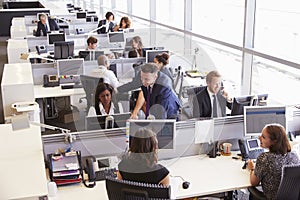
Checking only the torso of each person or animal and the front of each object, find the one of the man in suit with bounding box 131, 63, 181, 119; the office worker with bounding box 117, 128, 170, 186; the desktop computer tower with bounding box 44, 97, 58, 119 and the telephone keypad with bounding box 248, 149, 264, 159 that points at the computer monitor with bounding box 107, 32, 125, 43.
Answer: the office worker

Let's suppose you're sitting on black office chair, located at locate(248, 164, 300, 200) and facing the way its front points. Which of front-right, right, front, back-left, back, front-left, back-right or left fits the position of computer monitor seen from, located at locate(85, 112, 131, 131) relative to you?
front-left

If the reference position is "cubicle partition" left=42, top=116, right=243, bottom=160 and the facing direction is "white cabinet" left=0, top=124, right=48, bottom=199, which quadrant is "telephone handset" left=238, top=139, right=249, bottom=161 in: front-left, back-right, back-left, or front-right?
back-left

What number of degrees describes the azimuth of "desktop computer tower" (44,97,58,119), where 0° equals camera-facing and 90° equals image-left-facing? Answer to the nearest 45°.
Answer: approximately 0°

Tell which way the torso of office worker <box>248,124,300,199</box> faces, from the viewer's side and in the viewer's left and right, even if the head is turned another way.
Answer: facing away from the viewer and to the left of the viewer

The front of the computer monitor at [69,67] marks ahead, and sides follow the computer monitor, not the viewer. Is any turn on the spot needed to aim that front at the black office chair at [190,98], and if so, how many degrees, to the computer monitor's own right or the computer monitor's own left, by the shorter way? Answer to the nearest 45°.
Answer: approximately 45° to the computer monitor's own left

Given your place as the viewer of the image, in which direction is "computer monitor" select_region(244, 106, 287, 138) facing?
facing the viewer

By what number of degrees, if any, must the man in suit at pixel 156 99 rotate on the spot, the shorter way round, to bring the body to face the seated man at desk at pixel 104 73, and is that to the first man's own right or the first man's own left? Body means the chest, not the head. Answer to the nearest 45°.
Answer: approximately 90° to the first man's own right

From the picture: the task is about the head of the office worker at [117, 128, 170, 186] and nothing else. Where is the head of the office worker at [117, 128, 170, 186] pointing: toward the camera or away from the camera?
away from the camera

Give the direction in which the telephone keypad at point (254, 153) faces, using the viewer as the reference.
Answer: facing the viewer and to the right of the viewer

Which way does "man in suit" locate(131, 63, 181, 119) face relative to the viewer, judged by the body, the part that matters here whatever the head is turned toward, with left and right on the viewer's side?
facing the viewer and to the left of the viewer

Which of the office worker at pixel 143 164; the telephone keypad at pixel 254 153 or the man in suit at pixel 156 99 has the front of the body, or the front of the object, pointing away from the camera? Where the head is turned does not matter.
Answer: the office worker

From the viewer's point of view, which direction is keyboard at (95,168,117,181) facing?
toward the camera
